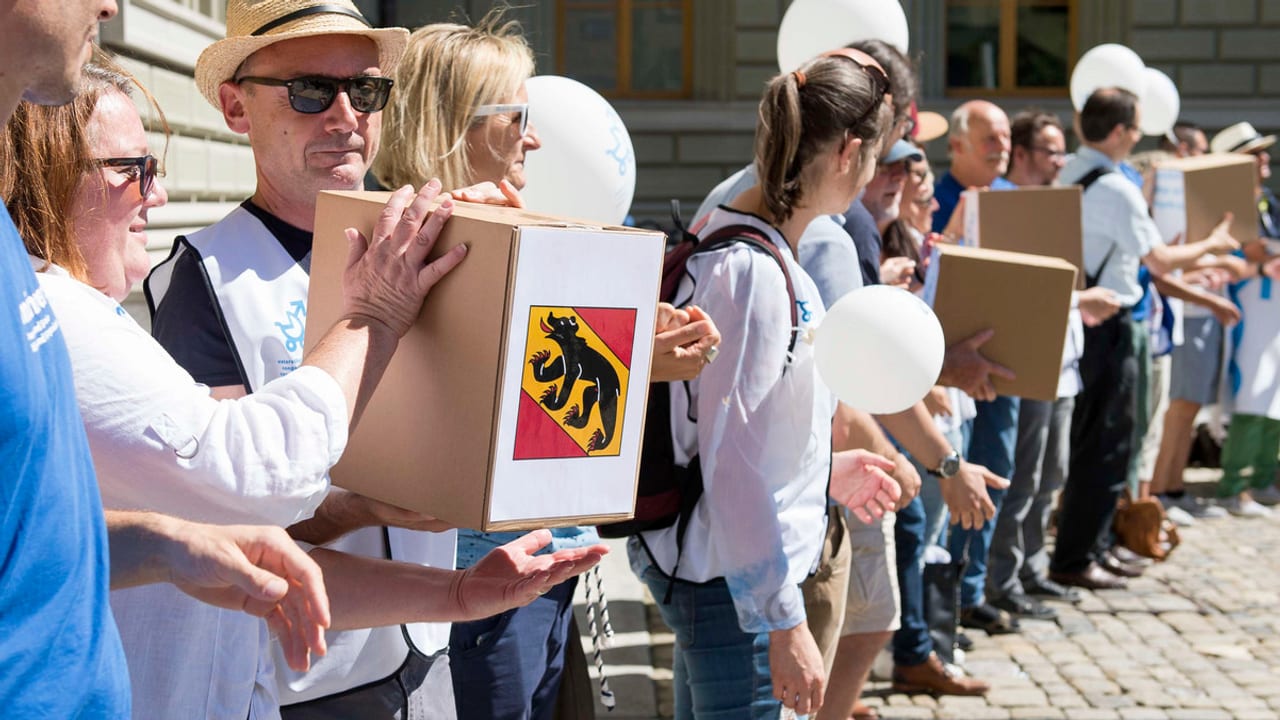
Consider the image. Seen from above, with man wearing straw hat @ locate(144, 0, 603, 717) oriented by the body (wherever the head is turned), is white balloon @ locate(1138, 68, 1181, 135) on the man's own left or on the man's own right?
on the man's own left

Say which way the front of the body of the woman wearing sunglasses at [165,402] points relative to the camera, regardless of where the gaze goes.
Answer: to the viewer's right

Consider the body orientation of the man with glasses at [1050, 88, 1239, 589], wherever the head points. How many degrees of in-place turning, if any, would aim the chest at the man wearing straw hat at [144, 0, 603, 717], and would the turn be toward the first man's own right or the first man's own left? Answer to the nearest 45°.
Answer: approximately 90° to the first man's own right

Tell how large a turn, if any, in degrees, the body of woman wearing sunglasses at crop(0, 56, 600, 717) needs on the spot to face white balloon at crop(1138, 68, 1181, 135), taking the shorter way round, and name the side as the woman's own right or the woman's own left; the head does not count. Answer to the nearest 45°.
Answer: approximately 45° to the woman's own left

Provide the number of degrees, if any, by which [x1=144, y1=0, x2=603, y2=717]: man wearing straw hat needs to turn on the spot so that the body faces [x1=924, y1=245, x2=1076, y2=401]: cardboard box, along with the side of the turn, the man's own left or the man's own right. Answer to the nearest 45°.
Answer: approximately 90° to the man's own left

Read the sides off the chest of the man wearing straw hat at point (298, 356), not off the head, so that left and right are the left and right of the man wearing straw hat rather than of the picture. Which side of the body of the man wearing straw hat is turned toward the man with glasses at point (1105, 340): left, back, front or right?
left

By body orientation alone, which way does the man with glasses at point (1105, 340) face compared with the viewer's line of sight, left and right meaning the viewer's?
facing to the right of the viewer

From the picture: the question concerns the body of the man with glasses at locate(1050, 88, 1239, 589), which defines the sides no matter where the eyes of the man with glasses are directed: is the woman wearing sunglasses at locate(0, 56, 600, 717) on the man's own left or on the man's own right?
on the man's own right

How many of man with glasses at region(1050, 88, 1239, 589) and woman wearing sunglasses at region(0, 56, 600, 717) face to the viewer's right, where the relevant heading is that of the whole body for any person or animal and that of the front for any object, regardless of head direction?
2
